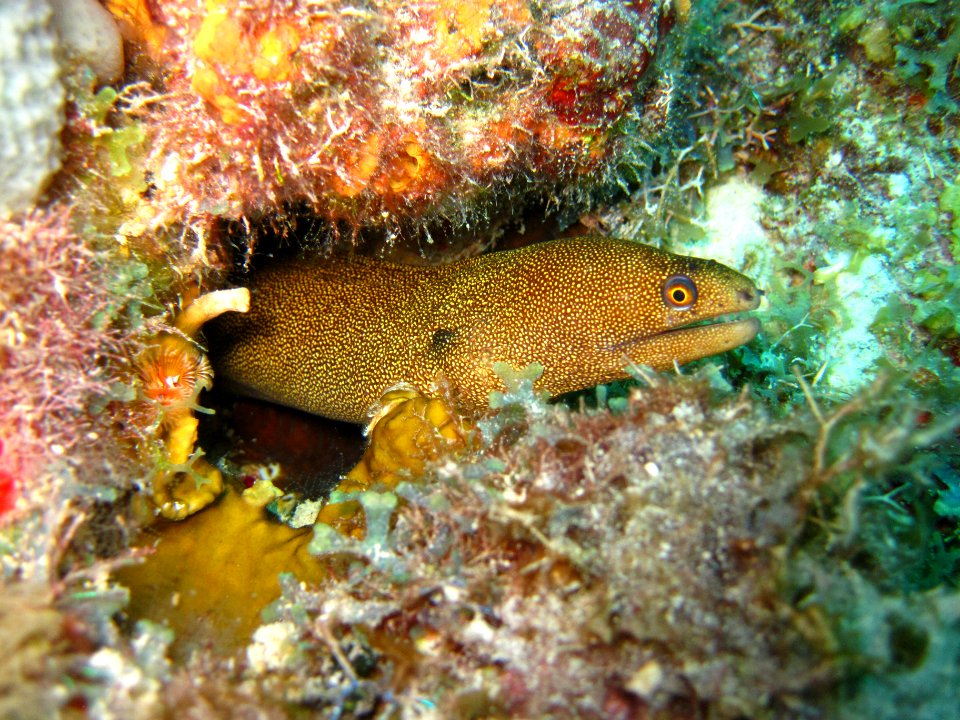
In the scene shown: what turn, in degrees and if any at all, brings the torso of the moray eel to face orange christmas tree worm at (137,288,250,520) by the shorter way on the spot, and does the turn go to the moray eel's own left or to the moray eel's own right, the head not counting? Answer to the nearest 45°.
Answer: approximately 135° to the moray eel's own right

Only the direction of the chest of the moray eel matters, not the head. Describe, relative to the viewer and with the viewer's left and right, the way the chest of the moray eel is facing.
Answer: facing to the right of the viewer
